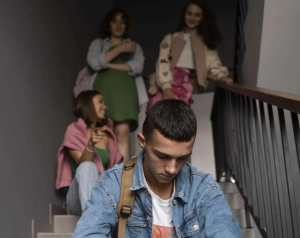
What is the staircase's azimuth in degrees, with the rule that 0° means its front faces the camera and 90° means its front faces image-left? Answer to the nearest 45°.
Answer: approximately 0°

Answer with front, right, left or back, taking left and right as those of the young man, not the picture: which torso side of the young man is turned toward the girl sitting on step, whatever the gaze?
back

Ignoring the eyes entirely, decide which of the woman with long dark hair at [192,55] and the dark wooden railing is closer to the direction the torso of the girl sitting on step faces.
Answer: the dark wooden railing

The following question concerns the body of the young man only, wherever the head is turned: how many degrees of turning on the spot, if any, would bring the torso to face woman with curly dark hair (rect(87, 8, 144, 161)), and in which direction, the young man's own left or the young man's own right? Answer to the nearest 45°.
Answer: approximately 180°

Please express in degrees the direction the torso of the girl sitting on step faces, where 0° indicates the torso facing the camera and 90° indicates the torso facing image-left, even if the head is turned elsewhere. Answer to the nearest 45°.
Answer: approximately 315°

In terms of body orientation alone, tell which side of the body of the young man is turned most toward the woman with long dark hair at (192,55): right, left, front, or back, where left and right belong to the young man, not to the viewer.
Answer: back

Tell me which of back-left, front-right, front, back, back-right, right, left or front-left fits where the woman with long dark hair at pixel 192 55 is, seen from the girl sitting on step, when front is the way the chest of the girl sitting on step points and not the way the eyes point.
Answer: left
